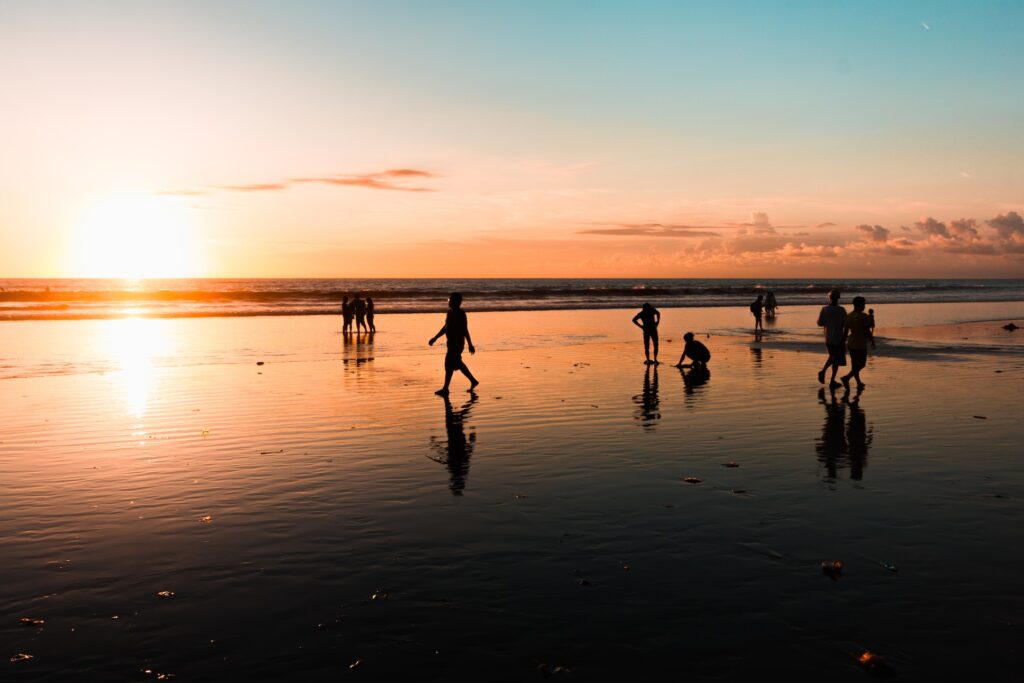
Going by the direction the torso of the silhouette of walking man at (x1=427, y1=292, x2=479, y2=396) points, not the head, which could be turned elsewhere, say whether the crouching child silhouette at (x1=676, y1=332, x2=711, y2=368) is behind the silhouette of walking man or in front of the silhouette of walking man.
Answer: behind

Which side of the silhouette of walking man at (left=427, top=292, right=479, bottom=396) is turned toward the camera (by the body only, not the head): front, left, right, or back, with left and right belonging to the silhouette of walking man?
left

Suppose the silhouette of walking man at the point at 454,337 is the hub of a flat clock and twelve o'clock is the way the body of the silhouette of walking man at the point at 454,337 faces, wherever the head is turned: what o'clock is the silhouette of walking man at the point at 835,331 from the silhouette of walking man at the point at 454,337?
the silhouette of walking man at the point at 835,331 is roughly at 6 o'clock from the silhouette of walking man at the point at 454,337.

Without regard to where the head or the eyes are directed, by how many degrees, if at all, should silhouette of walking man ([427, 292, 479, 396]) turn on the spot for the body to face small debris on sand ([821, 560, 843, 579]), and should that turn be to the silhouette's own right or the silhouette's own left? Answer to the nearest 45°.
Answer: approximately 90° to the silhouette's own left

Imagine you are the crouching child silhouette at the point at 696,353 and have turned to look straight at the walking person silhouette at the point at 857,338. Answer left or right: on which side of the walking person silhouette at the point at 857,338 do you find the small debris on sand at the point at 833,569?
right

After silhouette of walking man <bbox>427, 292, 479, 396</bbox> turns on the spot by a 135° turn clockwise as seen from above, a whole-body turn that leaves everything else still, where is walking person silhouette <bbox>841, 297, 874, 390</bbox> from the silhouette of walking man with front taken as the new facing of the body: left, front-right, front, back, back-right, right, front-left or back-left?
front-right
